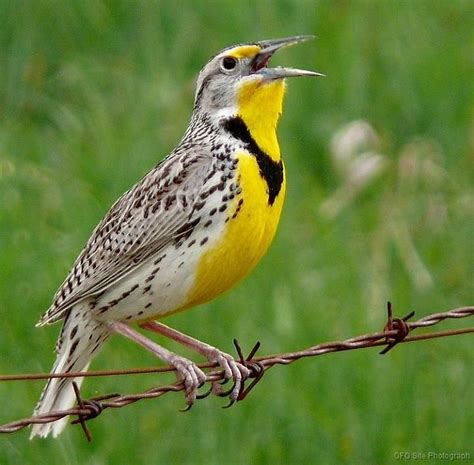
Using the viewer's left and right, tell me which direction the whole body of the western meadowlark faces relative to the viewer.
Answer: facing to the right of the viewer
